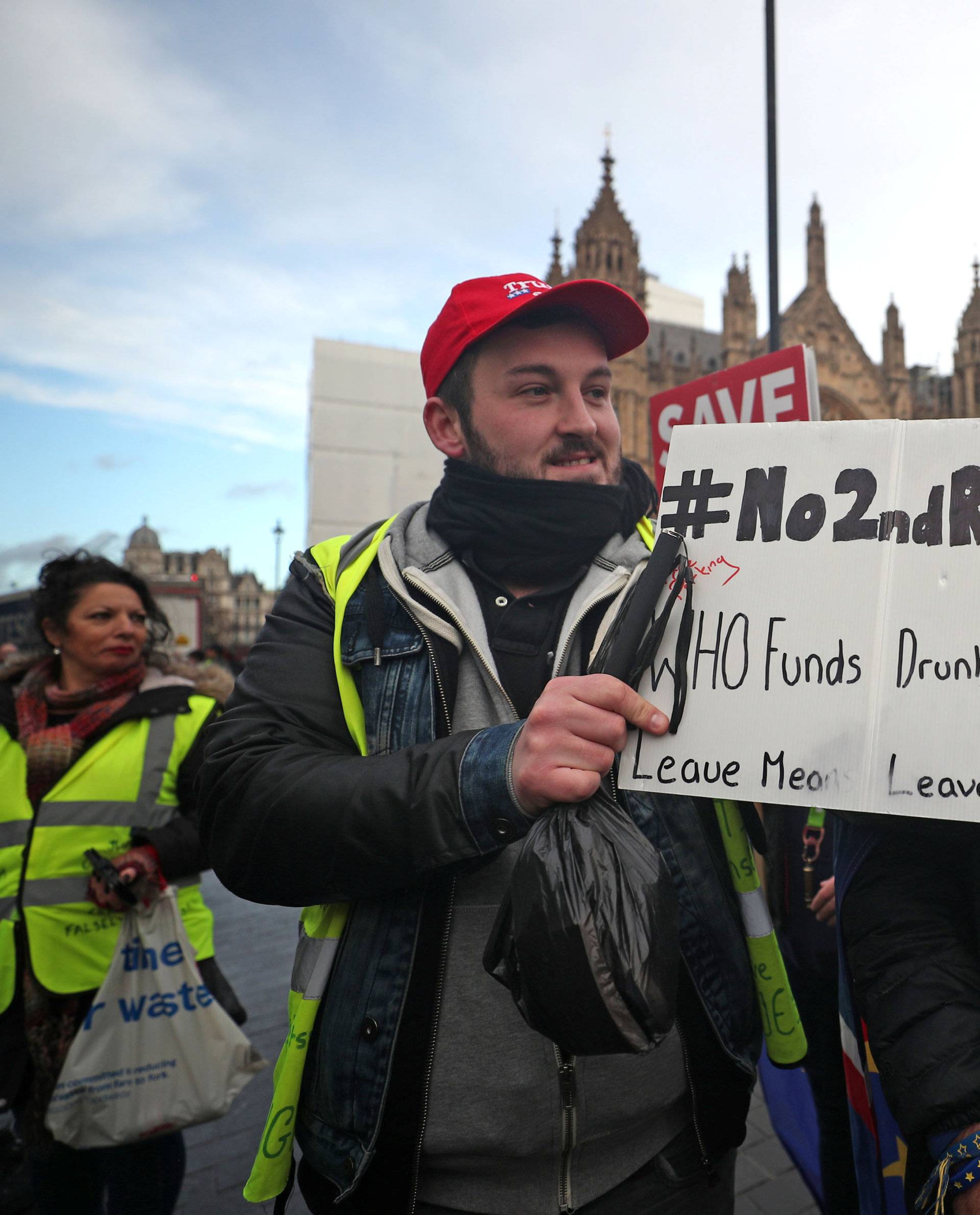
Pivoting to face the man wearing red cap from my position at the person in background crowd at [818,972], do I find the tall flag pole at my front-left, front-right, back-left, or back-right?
back-right

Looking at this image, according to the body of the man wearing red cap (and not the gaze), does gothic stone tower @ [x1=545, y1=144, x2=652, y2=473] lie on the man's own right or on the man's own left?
on the man's own left

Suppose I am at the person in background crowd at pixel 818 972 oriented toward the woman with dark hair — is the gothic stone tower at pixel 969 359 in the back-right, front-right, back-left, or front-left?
back-right

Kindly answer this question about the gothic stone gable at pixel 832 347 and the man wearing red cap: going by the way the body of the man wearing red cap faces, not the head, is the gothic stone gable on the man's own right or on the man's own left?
on the man's own left

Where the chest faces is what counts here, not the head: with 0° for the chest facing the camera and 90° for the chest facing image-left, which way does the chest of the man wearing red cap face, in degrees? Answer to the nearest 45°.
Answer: approximately 315°

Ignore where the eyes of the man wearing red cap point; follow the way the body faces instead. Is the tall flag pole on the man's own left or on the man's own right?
on the man's own left

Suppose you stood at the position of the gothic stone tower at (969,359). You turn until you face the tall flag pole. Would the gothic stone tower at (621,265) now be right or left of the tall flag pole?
right

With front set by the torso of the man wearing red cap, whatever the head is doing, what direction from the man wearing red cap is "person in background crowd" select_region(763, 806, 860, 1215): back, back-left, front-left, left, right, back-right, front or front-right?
left

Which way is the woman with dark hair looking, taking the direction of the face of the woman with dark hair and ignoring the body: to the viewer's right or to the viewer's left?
to the viewer's right

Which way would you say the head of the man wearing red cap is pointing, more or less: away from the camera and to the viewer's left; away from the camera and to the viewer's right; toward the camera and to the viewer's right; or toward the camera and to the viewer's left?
toward the camera and to the viewer's right
